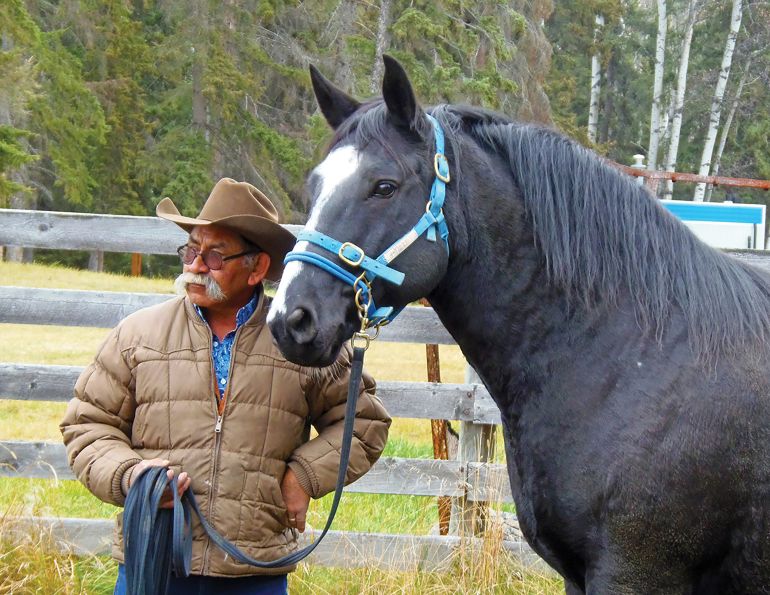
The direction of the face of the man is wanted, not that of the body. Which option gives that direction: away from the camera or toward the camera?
toward the camera

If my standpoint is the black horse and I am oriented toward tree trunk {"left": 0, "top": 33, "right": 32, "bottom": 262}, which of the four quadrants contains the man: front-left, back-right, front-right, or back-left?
front-left

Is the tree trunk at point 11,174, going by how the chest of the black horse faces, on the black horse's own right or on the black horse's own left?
on the black horse's own right

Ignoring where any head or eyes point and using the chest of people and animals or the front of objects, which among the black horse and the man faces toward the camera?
the man

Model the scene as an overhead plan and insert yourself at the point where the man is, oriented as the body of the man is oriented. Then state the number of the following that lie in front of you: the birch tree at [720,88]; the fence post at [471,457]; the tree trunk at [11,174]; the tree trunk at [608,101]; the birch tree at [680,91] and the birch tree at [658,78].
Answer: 0

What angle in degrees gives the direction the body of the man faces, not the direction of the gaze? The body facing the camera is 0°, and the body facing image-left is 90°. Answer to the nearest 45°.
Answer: approximately 0°

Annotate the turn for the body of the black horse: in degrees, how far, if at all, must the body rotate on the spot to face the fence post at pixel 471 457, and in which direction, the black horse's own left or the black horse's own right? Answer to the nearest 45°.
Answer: approximately 90° to the black horse's own right

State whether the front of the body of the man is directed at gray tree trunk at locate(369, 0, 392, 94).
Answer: no

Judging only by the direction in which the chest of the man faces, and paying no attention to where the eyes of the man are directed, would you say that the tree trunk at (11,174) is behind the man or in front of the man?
behind

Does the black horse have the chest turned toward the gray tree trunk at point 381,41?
no

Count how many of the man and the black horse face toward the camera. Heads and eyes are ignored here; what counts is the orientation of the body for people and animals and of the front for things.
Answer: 1

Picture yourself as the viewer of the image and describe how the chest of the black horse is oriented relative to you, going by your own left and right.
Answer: facing to the left of the viewer

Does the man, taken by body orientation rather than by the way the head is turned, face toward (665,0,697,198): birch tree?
no

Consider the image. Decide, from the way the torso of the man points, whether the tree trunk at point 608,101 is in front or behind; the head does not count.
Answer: behind

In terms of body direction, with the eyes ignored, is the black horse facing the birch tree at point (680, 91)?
no

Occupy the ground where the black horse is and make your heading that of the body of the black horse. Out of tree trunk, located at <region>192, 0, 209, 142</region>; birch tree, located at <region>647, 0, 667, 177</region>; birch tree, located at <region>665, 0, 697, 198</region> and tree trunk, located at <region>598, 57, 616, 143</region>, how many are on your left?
0
